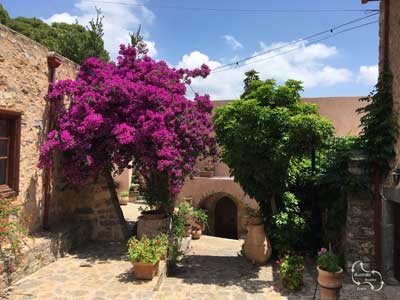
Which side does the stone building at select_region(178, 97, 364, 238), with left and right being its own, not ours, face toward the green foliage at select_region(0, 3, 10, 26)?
right

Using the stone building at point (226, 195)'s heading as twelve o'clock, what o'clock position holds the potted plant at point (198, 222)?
The potted plant is roughly at 12 o'clock from the stone building.

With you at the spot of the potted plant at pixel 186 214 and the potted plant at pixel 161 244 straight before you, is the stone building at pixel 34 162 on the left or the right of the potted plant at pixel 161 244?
right

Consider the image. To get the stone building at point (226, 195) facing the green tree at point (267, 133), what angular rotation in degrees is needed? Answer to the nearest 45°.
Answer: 0° — it already faces it

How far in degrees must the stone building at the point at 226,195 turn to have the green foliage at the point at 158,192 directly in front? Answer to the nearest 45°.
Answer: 0° — it already faces it

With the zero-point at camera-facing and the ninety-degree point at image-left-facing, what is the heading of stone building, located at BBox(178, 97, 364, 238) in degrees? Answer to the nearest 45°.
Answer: approximately 0°

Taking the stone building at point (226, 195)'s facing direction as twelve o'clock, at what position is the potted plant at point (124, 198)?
The potted plant is roughly at 3 o'clock from the stone building.

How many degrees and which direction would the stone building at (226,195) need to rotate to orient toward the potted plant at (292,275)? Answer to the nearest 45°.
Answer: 0° — it already faces it
